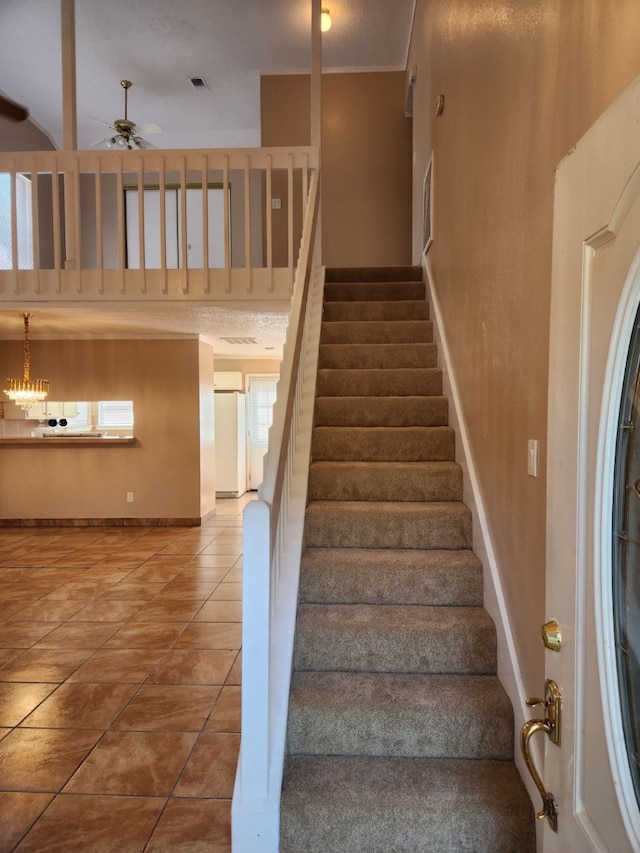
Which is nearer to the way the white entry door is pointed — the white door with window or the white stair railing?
the white stair railing

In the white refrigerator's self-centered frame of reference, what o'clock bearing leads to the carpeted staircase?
The carpeted staircase is roughly at 12 o'clock from the white refrigerator.

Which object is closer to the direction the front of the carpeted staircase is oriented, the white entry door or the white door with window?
the white entry door

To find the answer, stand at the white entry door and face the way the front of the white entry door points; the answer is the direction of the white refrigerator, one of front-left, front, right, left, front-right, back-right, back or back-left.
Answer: right

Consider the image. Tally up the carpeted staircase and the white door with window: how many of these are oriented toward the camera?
2

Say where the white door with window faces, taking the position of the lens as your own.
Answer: facing the viewer

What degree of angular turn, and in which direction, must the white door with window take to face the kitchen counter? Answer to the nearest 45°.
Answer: approximately 45° to its right

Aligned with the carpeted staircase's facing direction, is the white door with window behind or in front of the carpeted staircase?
behind

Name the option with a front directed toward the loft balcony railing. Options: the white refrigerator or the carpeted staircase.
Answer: the white refrigerator

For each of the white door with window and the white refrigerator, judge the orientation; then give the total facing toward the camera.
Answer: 2

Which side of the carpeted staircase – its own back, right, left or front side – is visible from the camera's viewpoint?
front

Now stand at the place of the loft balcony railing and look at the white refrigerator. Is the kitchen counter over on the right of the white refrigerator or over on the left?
left

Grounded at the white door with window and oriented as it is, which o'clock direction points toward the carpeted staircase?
The carpeted staircase is roughly at 12 o'clock from the white door with window.

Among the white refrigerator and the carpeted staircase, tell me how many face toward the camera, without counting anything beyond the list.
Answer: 2

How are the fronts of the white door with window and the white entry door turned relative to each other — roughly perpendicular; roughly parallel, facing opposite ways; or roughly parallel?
roughly perpendicular
